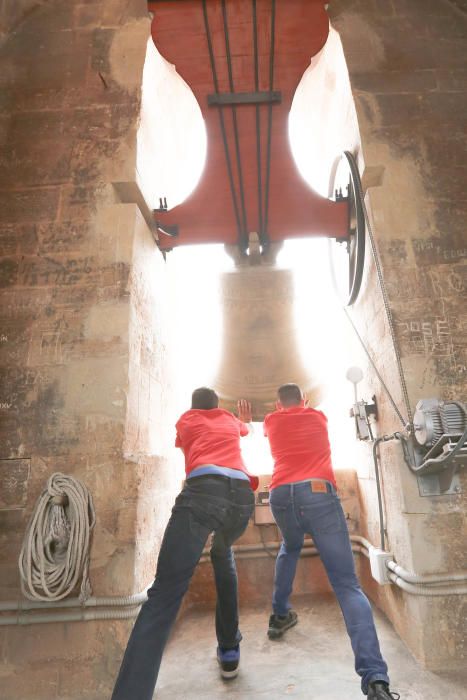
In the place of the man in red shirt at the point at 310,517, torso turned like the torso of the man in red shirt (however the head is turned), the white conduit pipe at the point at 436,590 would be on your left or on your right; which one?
on your right

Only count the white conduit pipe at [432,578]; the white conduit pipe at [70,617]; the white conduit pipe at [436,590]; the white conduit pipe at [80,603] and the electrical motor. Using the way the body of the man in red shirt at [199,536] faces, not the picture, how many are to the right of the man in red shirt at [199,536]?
3

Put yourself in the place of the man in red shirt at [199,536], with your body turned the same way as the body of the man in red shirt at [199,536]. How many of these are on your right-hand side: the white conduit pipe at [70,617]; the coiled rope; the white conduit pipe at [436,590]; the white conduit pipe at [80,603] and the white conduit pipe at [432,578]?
2

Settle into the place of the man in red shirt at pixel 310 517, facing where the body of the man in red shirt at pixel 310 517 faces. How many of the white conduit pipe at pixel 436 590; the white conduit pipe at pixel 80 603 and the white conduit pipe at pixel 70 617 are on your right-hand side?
1

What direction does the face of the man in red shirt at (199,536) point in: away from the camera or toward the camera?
away from the camera

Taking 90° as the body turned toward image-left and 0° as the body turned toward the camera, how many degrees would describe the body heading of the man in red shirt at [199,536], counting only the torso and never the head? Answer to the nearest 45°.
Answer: approximately 180°

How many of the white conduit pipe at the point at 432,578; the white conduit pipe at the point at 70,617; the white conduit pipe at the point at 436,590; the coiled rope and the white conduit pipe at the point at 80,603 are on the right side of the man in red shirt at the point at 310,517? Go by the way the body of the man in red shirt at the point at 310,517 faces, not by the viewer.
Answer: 2

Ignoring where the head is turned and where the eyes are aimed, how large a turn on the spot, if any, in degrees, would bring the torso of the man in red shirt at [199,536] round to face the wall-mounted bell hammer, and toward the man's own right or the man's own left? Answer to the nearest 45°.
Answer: approximately 45° to the man's own right

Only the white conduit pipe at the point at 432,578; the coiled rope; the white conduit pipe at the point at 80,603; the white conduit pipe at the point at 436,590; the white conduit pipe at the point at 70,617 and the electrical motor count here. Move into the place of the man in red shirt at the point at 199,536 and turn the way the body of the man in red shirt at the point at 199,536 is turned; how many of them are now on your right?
3

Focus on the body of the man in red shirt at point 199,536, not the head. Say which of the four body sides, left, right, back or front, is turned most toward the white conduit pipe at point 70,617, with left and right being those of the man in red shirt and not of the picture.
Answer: left

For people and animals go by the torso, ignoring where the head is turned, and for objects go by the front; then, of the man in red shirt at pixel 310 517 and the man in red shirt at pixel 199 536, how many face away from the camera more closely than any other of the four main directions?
2

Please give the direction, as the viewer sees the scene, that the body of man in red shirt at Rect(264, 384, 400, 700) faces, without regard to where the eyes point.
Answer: away from the camera

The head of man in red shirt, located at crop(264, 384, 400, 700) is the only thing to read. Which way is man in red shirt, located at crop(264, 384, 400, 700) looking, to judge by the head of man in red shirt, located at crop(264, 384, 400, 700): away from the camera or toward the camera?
away from the camera
